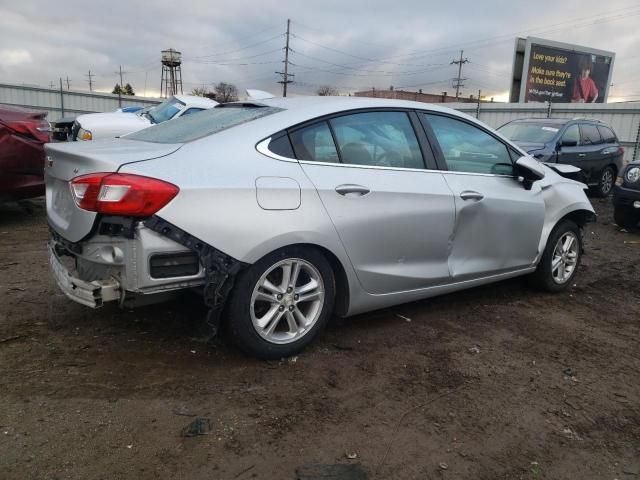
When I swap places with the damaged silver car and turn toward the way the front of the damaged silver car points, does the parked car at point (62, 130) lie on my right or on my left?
on my left

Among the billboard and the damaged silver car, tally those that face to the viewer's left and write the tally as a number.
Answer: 0

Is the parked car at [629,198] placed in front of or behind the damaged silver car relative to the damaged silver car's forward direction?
in front

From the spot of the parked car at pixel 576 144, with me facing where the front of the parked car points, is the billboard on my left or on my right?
on my right

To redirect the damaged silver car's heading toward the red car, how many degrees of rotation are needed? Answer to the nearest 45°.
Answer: approximately 90° to its left

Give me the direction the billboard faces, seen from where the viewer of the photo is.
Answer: facing the viewer and to the right of the viewer

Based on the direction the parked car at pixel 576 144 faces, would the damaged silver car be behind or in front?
in front

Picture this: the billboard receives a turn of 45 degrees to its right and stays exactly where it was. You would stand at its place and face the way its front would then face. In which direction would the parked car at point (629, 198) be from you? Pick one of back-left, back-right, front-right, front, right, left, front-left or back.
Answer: front

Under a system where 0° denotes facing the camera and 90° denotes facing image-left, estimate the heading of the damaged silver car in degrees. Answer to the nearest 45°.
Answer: approximately 225°

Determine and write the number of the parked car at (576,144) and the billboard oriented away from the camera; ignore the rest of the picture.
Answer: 0

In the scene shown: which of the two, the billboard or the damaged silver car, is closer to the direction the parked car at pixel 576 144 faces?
the damaged silver car

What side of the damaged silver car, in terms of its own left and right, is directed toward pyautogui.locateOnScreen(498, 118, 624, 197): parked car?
front

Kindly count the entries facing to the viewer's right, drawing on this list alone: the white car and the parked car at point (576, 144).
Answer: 0

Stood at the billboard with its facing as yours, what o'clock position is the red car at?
The red car is roughly at 2 o'clock from the billboard.
